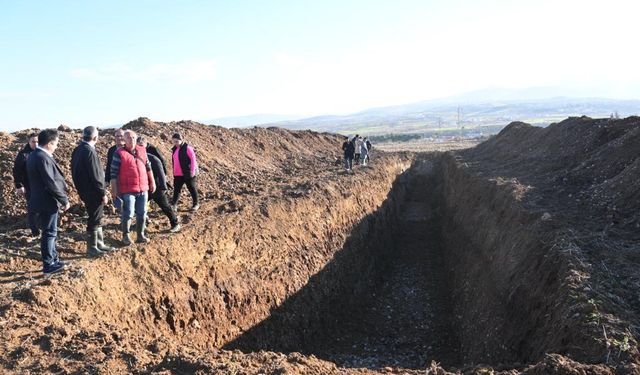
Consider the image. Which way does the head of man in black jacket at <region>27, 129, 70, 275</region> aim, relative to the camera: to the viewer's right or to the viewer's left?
to the viewer's right

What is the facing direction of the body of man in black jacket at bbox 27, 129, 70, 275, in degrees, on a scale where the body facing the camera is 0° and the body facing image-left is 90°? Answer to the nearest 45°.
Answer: approximately 270°

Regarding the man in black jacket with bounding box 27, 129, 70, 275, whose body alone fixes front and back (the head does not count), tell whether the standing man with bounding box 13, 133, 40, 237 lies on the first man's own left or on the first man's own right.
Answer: on the first man's own left

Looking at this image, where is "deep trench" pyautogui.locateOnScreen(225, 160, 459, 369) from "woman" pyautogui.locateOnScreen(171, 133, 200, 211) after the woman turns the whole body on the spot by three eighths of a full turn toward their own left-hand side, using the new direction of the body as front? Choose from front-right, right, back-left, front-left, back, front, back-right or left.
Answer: front

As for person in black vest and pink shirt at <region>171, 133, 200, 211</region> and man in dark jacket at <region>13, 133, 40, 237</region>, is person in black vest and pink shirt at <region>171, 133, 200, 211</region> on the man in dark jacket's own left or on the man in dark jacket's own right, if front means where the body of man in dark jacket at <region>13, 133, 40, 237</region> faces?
on the man in dark jacket's own left

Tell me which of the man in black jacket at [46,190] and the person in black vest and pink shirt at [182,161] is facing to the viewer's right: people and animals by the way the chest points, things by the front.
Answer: the man in black jacket

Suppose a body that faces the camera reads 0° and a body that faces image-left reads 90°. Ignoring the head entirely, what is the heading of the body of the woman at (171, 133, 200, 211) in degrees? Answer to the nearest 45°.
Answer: approximately 45°

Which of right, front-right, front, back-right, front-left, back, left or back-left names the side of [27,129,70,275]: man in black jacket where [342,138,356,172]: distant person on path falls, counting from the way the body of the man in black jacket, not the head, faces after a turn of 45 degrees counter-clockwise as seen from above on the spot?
front

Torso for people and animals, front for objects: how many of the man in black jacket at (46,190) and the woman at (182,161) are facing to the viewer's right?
1
